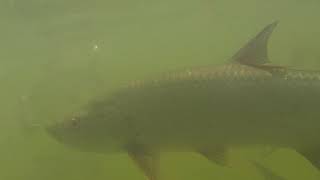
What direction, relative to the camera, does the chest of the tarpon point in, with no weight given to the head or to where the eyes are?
to the viewer's left
